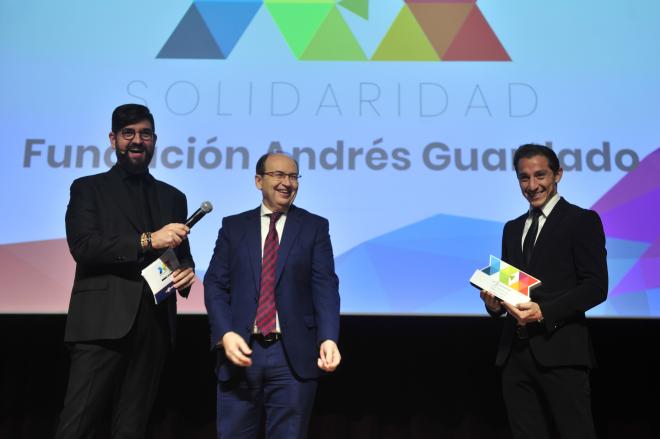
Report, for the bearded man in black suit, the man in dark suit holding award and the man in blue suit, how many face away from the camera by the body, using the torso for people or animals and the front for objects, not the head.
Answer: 0

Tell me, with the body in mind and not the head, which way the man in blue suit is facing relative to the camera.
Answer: toward the camera

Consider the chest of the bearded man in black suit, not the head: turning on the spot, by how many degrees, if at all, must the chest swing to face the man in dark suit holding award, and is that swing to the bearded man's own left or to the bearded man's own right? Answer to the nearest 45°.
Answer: approximately 45° to the bearded man's own left

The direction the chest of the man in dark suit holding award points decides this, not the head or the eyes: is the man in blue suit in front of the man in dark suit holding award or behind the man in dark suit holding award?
in front

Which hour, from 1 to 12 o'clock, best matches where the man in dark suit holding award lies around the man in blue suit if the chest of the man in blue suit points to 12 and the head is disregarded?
The man in dark suit holding award is roughly at 9 o'clock from the man in blue suit.

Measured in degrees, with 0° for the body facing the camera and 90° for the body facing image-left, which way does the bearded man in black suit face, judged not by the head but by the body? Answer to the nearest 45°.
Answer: approximately 315°

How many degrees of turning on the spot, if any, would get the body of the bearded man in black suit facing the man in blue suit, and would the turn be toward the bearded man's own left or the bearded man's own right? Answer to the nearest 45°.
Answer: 0° — they already face them

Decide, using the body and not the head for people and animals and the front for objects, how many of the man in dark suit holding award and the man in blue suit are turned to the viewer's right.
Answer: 0

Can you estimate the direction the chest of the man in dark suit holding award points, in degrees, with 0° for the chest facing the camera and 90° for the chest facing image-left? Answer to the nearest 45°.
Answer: approximately 45°

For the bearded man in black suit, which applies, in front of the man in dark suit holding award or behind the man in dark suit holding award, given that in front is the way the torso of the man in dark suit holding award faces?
in front

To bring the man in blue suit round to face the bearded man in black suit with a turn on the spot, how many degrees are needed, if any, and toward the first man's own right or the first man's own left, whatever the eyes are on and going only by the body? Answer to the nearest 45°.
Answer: approximately 90° to the first man's own right
